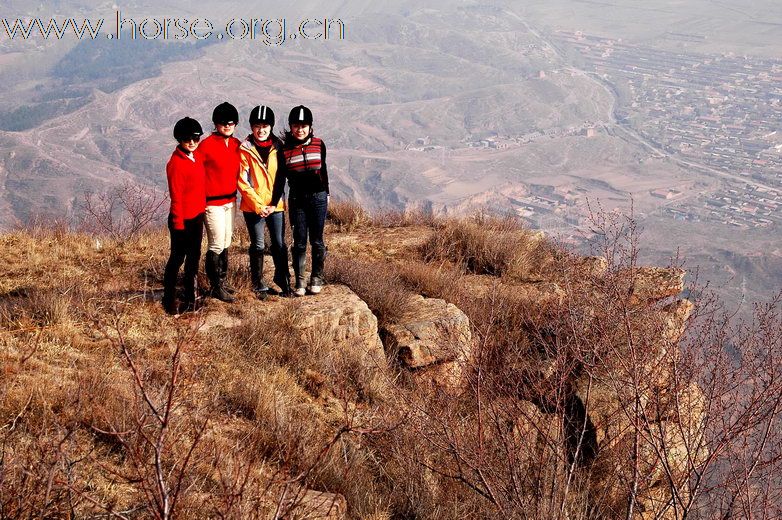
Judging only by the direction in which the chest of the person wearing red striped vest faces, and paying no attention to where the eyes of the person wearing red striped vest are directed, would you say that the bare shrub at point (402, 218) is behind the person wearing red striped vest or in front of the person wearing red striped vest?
behind

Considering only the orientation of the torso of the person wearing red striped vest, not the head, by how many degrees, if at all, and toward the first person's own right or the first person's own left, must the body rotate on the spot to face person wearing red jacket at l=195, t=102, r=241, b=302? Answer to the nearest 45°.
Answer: approximately 45° to the first person's own right

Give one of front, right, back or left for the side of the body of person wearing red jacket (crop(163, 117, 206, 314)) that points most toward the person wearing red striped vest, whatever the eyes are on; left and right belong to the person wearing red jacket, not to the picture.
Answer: left

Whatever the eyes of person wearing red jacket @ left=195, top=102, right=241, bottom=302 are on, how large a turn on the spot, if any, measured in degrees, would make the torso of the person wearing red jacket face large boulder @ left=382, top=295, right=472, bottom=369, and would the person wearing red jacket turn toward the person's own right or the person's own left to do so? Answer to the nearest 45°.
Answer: approximately 45° to the person's own left

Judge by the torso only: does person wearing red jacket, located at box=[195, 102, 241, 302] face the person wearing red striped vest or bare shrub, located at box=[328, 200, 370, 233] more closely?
the person wearing red striped vest

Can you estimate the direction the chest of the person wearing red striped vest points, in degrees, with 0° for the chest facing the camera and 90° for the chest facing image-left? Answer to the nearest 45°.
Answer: approximately 0°

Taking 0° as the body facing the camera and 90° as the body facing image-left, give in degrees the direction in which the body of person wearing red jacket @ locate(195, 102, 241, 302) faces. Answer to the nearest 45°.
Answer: approximately 315°

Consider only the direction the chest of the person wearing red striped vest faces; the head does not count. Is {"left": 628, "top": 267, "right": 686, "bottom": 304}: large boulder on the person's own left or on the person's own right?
on the person's own left

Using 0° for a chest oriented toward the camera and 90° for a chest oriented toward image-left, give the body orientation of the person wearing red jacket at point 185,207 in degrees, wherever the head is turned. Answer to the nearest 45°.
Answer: approximately 315°
